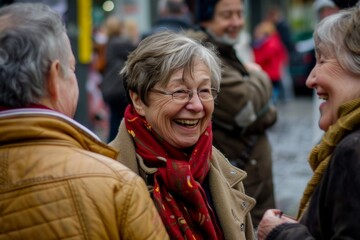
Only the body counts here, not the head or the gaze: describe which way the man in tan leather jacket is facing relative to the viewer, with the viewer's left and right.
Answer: facing away from the viewer and to the right of the viewer

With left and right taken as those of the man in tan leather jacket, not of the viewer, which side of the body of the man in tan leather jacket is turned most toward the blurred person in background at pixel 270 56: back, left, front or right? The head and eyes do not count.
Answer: front

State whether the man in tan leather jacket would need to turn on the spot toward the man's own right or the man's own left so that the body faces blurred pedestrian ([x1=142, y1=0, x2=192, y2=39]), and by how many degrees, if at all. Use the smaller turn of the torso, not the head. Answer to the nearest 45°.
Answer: approximately 45° to the man's own left

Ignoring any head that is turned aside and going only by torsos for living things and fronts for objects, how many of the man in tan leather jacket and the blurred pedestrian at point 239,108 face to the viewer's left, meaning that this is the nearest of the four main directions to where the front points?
0

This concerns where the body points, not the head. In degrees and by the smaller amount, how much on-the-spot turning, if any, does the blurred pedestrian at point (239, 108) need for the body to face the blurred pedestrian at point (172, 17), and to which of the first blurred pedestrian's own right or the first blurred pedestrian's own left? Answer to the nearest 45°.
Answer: approximately 135° to the first blurred pedestrian's own left

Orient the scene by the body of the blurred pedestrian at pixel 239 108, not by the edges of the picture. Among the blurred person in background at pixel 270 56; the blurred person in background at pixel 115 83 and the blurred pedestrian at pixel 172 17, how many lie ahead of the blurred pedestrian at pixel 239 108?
0

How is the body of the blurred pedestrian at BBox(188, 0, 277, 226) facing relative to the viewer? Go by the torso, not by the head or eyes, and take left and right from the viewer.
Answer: facing the viewer and to the right of the viewer

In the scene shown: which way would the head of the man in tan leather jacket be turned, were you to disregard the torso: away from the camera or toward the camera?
away from the camera

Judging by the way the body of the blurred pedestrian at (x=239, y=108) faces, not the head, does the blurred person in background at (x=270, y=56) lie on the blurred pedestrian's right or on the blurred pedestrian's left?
on the blurred pedestrian's left

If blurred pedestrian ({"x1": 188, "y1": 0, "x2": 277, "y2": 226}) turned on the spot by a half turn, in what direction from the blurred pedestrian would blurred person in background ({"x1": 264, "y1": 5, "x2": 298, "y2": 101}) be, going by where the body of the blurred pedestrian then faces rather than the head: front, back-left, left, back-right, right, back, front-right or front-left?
front-right

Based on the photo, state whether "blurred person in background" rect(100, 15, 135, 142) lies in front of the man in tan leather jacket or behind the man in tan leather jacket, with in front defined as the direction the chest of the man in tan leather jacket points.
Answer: in front

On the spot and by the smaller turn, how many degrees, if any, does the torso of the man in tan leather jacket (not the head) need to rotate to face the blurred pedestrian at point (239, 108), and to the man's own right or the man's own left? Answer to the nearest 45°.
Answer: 0° — they already face them
